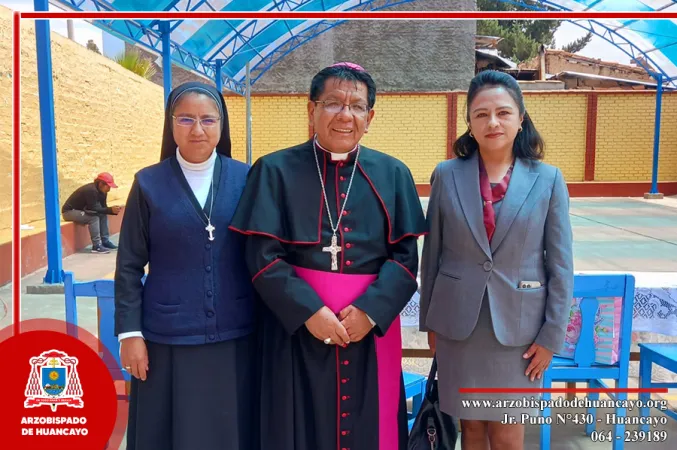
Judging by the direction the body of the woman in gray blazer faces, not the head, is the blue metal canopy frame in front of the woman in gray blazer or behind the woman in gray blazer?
behind

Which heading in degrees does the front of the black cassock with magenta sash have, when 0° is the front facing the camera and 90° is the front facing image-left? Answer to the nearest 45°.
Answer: approximately 0°

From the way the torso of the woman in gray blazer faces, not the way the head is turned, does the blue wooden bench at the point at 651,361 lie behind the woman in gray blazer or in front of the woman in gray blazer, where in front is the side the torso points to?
behind

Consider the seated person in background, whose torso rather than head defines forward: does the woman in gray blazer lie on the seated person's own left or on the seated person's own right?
on the seated person's own right

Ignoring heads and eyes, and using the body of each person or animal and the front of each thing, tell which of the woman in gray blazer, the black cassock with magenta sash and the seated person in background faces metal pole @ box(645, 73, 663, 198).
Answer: the seated person in background

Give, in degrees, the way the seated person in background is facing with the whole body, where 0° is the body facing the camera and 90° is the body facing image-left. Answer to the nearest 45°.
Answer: approximately 270°

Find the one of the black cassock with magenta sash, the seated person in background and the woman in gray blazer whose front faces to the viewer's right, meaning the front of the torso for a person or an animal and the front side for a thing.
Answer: the seated person in background
